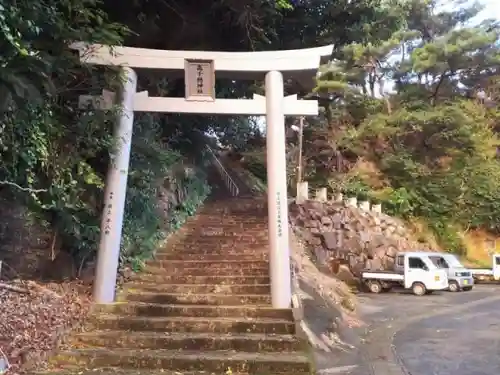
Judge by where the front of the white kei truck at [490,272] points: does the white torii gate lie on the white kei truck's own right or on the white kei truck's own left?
on the white kei truck's own right

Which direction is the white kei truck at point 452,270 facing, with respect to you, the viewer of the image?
facing the viewer and to the right of the viewer

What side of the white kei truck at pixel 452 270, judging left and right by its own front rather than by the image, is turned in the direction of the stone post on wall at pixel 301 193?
right

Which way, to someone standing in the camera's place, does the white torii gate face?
facing the viewer

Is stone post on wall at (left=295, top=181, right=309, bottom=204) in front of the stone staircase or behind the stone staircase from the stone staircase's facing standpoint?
behind

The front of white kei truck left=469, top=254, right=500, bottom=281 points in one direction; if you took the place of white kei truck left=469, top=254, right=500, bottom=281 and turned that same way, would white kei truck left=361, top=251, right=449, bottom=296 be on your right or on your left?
on your right

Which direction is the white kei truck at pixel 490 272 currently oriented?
to the viewer's right

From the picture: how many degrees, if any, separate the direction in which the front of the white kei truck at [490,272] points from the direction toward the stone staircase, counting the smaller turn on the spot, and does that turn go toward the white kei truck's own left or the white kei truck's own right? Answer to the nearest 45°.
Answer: approximately 90° to the white kei truck's own right

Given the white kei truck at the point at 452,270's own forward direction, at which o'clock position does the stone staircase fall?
The stone staircase is roughly at 2 o'clock from the white kei truck.
